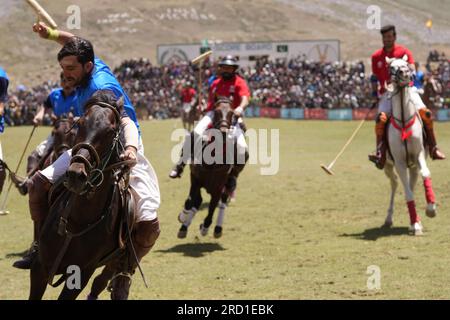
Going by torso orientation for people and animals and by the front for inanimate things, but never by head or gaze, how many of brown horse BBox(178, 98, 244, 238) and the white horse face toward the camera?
2

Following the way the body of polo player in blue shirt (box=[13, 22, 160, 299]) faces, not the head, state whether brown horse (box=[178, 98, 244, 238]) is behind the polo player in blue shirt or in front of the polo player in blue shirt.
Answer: behind

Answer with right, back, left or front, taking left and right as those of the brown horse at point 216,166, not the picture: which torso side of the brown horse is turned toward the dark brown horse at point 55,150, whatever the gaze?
right

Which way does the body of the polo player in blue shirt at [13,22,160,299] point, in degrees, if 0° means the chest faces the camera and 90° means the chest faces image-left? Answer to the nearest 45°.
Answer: approximately 45°

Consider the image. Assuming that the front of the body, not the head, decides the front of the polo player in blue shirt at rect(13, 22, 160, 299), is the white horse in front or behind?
behind

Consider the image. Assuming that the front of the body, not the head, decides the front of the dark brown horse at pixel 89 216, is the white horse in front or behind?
behind

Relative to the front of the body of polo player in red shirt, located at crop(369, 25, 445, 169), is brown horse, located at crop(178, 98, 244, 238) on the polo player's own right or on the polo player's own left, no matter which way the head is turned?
on the polo player's own right

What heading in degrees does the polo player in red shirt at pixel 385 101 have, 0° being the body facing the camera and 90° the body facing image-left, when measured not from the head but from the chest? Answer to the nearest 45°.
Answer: approximately 0°

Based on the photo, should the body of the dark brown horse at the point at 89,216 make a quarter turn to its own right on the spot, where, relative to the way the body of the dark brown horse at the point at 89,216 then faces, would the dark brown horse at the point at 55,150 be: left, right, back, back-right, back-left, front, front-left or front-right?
front-right

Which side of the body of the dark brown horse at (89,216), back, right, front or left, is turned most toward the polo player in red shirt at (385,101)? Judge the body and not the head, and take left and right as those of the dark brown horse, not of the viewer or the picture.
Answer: back
